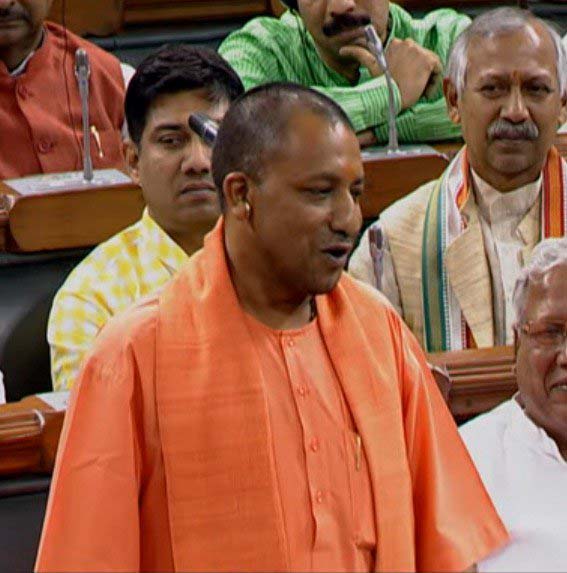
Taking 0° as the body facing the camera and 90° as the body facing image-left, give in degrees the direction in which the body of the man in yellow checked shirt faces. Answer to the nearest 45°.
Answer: approximately 315°

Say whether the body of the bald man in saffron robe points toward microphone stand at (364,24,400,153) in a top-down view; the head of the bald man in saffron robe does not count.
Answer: no

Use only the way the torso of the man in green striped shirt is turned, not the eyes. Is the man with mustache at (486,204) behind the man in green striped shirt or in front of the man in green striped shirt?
in front

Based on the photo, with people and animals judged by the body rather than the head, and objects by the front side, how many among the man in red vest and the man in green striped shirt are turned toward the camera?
2

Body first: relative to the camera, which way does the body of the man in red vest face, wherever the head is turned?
toward the camera

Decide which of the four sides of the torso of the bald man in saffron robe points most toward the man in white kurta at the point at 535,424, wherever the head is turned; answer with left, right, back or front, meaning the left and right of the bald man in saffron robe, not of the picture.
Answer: left

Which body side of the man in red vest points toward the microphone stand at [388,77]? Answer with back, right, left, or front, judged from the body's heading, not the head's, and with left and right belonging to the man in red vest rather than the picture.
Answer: left

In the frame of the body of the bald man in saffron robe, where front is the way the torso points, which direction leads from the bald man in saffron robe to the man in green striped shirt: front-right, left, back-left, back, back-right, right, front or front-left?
back-left

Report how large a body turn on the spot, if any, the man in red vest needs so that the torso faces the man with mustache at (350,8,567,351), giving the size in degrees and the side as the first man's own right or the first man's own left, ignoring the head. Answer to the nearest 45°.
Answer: approximately 45° to the first man's own left

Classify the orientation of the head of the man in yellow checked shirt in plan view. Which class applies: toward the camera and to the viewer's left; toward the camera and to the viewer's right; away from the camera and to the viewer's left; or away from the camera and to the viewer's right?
toward the camera and to the viewer's right

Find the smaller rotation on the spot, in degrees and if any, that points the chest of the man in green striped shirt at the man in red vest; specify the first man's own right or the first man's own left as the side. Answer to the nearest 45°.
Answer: approximately 90° to the first man's own right

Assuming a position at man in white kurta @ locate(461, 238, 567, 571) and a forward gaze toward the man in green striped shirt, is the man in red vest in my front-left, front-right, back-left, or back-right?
front-left

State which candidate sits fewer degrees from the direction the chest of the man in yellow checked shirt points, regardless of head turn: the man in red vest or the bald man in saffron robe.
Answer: the bald man in saffron robe

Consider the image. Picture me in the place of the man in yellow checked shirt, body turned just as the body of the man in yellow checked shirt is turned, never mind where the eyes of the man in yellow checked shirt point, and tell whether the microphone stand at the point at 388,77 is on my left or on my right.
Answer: on my left

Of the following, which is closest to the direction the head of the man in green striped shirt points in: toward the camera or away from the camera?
toward the camera

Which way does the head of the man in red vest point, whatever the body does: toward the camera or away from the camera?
toward the camera

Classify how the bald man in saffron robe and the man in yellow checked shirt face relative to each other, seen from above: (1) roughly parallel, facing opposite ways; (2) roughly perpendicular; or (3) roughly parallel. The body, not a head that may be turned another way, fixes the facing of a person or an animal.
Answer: roughly parallel

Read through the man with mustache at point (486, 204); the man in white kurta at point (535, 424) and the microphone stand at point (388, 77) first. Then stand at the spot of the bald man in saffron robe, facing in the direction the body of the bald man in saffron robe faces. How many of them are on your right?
0
